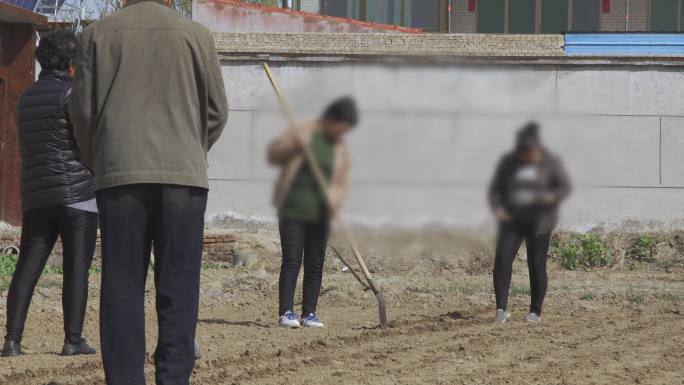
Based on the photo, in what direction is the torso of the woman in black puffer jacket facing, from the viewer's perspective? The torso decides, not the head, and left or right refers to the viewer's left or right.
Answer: facing away from the viewer and to the right of the viewer

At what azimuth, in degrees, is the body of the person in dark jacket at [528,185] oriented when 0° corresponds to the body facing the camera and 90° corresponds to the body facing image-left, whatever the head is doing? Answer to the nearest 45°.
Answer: approximately 0°

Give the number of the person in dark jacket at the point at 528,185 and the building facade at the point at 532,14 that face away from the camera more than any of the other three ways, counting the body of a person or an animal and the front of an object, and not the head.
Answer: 0

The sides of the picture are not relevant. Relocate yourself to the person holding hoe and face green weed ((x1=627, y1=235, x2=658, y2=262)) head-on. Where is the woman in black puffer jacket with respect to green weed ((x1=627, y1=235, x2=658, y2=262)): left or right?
left

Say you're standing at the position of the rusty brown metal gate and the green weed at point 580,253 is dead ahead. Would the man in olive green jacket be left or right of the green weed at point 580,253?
right

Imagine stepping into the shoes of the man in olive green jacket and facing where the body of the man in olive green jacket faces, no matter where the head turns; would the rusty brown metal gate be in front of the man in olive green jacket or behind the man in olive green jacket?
in front

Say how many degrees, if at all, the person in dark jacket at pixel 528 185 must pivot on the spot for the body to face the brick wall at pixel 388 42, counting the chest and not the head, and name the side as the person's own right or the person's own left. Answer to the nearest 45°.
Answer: approximately 180°

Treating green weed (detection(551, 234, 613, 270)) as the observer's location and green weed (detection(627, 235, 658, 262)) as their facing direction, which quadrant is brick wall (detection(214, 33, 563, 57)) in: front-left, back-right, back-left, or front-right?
back-left

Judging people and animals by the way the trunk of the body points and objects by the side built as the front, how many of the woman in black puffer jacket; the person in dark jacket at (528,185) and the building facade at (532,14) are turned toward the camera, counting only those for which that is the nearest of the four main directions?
2

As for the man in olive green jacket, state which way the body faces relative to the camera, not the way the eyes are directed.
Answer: away from the camera
